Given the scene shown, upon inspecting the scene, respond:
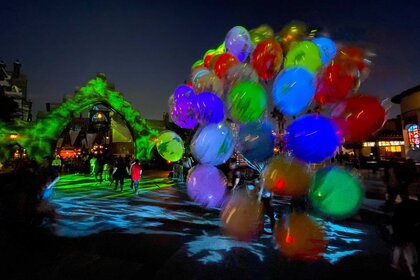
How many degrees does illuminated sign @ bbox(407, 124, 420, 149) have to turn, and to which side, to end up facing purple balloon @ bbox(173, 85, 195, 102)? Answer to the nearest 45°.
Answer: approximately 45° to its left

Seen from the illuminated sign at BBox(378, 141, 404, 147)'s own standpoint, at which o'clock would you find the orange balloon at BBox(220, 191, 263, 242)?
The orange balloon is roughly at 12 o'clock from the illuminated sign.

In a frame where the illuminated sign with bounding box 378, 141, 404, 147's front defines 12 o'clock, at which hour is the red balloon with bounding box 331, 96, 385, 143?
The red balloon is roughly at 12 o'clock from the illuminated sign.

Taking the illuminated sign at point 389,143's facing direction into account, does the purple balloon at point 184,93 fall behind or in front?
in front

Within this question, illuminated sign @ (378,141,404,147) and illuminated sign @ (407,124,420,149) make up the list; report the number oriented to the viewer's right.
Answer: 0

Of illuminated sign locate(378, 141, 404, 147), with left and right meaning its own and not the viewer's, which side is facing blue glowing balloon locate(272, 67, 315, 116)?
front

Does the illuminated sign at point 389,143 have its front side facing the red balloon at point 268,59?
yes

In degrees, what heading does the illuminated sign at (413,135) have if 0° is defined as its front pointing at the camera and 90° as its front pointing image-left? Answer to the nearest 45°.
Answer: approximately 45°

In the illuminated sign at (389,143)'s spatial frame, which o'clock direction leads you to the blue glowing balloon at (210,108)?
The blue glowing balloon is roughly at 12 o'clock from the illuminated sign.

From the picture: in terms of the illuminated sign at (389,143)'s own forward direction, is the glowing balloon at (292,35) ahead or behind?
ahead

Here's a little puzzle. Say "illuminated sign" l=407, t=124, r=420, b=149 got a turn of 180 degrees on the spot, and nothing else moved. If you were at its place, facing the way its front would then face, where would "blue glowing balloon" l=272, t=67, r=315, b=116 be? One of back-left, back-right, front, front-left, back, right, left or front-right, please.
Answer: back-right
